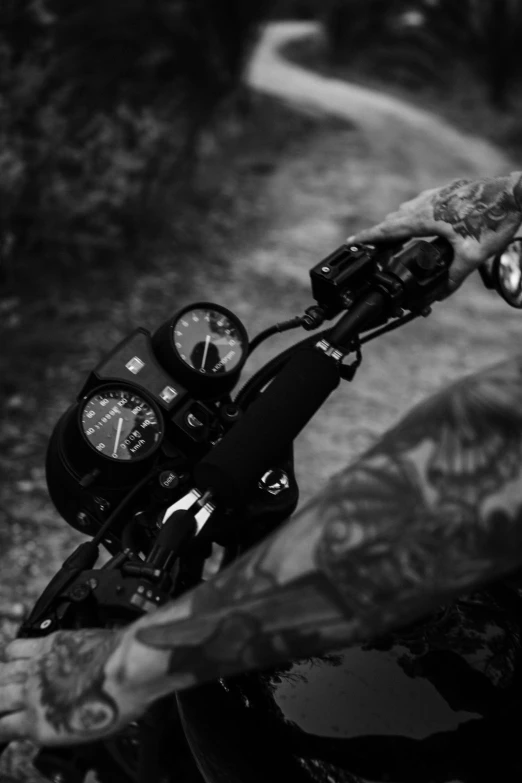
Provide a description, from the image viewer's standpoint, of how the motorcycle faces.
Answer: facing away from the viewer and to the left of the viewer
